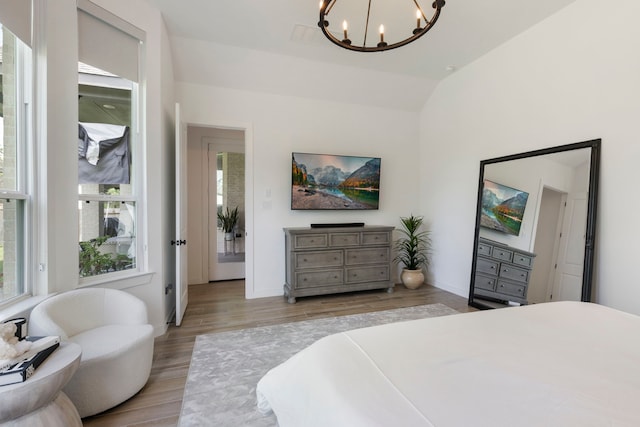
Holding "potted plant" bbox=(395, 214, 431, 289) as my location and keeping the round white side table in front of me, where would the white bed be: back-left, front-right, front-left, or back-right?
front-left

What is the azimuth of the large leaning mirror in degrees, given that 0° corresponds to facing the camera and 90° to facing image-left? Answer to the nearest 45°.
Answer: approximately 45°

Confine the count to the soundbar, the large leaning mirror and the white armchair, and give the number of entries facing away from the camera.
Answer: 0

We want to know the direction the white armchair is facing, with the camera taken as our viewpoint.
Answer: facing the viewer and to the right of the viewer

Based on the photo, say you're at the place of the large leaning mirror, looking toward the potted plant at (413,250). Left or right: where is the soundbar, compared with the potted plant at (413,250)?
left

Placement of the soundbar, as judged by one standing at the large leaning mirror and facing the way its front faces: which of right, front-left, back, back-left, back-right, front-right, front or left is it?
front-right

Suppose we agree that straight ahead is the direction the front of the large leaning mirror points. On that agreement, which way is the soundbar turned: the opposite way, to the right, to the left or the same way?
to the left

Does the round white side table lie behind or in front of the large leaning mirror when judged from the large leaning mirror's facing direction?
in front

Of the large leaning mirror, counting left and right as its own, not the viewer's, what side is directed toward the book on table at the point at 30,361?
front

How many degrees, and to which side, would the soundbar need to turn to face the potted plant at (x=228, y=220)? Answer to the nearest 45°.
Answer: approximately 90° to its right

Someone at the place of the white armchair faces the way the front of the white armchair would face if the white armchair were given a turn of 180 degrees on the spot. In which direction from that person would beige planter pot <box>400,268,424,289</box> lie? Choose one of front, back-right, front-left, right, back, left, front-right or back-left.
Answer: back-right

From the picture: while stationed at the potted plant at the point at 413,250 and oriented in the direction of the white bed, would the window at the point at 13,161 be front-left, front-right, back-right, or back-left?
front-right

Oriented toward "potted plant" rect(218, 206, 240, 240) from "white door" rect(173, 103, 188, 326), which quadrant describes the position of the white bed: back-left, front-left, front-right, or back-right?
back-right

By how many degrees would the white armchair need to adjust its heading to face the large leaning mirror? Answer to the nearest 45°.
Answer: approximately 45° to its left

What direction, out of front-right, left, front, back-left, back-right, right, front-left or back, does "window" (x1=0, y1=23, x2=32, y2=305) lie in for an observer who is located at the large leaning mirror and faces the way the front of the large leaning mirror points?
front

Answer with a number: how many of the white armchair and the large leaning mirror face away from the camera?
0

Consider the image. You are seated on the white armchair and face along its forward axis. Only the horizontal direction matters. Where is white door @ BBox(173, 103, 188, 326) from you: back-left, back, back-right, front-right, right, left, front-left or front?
left

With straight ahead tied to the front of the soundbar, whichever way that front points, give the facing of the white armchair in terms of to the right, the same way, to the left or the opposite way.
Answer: to the left

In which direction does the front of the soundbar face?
toward the camera

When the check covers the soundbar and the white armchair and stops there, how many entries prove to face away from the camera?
0
